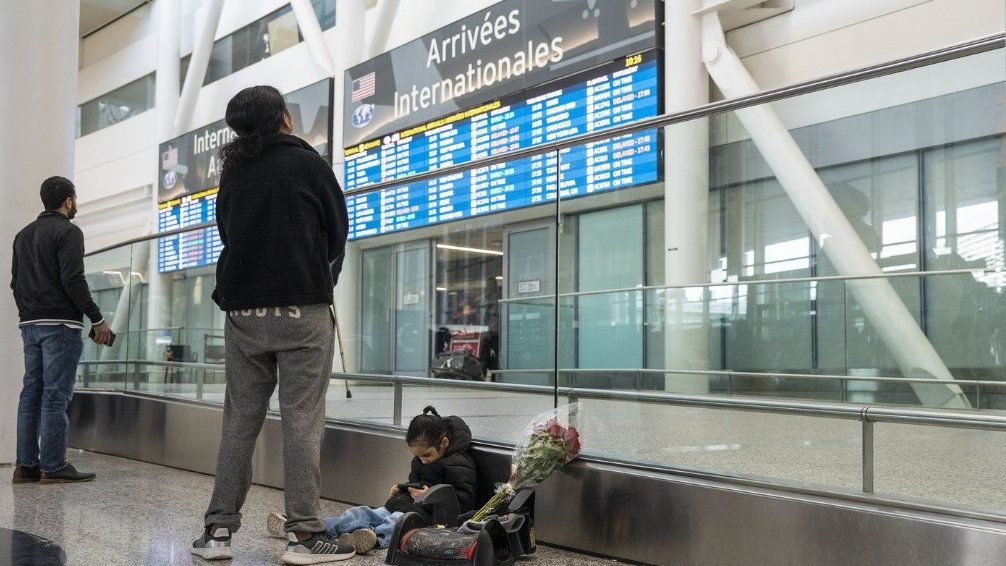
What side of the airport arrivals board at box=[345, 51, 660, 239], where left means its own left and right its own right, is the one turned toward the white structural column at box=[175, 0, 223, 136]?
right

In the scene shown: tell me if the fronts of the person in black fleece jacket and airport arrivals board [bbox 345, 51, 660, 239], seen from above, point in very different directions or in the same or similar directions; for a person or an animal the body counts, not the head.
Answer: very different directions

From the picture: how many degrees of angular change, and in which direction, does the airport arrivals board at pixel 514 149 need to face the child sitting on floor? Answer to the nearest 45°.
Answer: approximately 45° to its left

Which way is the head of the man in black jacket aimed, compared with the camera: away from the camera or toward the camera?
away from the camera

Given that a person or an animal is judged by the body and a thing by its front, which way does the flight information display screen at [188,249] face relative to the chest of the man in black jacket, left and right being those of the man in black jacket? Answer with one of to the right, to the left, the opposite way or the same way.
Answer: the opposite way

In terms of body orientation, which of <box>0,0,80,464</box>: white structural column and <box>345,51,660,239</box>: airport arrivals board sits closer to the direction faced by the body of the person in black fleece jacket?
the airport arrivals board

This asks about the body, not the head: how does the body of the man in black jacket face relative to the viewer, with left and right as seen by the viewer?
facing away from the viewer and to the right of the viewer

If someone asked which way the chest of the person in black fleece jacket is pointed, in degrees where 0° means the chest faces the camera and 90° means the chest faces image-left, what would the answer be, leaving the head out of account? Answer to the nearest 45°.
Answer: approximately 225°

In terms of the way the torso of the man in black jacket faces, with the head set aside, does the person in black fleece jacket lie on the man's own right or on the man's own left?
on the man's own right

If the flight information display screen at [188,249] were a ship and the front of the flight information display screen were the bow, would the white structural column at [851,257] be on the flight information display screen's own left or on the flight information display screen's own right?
on the flight information display screen's own left
